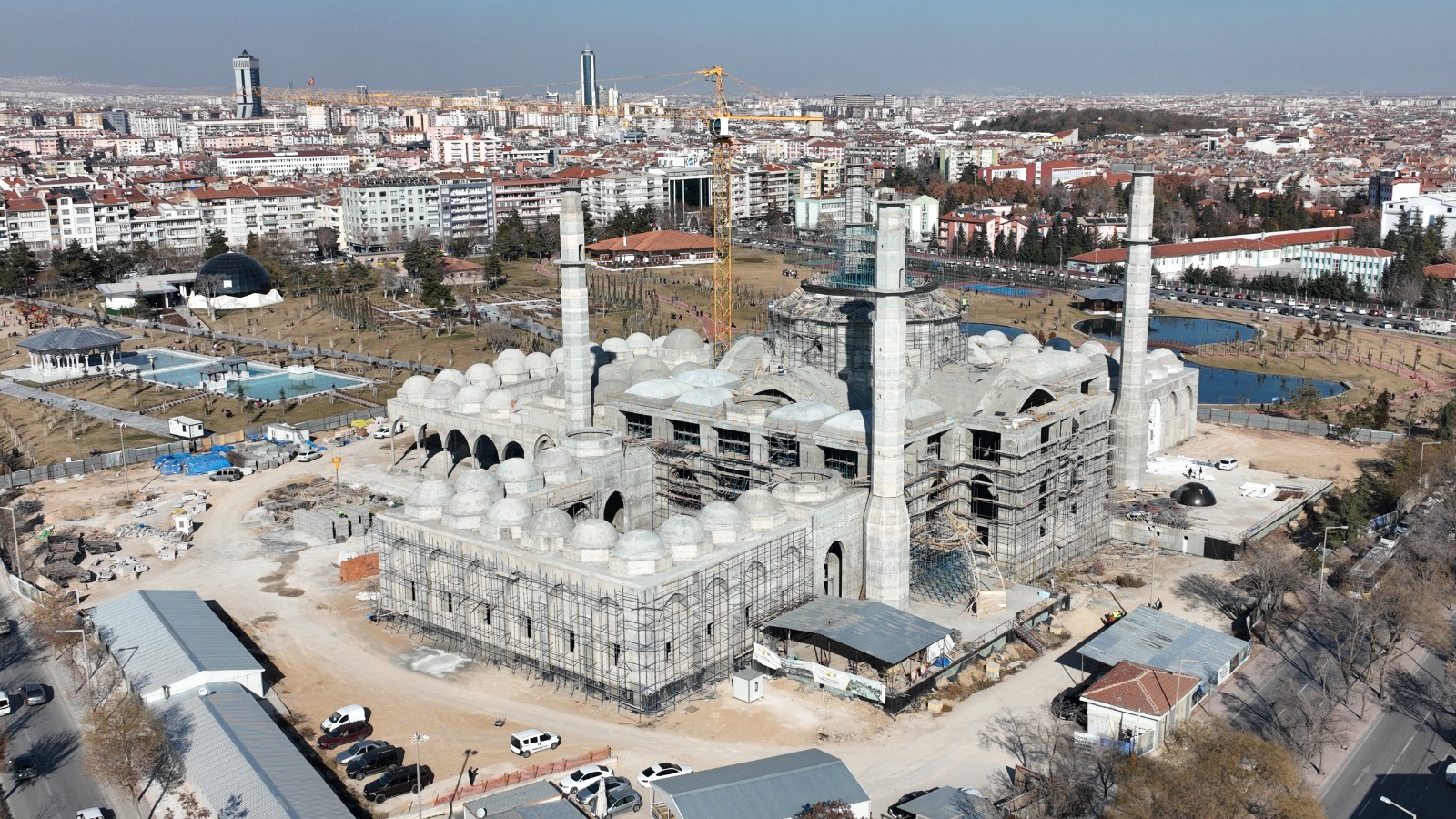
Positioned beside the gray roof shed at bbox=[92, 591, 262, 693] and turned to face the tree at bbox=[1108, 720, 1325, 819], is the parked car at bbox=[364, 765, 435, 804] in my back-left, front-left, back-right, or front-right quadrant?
front-right

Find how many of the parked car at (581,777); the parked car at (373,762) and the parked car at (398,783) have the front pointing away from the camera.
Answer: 0

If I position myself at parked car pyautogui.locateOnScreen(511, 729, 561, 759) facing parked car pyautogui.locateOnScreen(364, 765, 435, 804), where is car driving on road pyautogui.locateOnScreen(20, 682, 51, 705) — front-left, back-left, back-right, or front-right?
front-right

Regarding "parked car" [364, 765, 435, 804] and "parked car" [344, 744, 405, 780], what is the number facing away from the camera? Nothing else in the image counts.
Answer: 0

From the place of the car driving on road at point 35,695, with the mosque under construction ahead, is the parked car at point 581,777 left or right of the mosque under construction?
right
